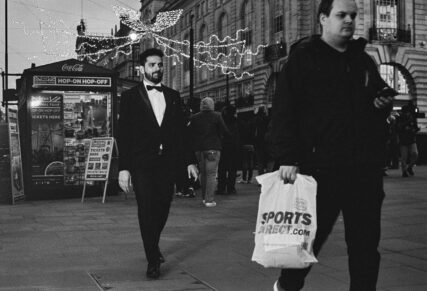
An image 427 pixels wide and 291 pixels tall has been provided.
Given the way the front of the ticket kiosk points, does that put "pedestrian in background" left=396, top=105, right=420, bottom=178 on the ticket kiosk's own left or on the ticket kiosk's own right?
on the ticket kiosk's own left

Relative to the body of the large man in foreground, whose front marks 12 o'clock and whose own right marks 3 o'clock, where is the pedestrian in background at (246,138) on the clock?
The pedestrian in background is roughly at 7 o'clock from the large man in foreground.

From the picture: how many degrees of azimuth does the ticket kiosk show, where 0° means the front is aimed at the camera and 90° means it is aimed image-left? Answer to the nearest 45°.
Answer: approximately 0°

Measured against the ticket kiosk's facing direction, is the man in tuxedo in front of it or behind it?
in front

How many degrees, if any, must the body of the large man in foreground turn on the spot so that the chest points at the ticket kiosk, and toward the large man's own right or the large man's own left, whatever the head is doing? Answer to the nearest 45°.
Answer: approximately 180°

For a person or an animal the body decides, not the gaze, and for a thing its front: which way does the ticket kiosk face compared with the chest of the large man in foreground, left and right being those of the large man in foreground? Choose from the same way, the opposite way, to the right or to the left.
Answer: the same way

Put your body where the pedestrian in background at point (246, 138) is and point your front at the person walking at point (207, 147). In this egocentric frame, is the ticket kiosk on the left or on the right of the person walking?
right

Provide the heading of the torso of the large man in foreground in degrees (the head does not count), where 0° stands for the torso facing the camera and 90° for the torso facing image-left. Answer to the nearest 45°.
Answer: approximately 315°

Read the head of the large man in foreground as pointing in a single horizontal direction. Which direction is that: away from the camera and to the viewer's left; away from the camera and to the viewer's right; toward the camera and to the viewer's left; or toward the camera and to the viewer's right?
toward the camera and to the viewer's right

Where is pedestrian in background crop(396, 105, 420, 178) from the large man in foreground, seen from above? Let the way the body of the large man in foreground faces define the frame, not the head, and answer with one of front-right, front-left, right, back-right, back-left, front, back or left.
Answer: back-left

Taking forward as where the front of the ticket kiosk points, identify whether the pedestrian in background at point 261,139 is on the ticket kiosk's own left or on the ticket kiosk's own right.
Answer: on the ticket kiosk's own left
